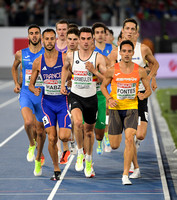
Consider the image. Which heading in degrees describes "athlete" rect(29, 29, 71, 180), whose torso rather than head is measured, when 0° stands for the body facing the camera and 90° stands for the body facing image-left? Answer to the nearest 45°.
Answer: approximately 0°

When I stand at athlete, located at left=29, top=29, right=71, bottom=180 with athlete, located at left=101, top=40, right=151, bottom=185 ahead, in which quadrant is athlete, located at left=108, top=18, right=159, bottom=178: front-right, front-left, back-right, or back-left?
front-left

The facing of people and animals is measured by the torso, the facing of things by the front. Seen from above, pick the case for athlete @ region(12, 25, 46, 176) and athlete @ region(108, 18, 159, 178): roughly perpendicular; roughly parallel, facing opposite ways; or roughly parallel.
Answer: roughly parallel

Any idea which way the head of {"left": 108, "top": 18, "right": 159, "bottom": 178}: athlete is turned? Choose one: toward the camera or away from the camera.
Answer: toward the camera

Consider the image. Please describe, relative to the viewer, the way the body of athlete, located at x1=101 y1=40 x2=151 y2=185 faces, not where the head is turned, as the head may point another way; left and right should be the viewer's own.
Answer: facing the viewer

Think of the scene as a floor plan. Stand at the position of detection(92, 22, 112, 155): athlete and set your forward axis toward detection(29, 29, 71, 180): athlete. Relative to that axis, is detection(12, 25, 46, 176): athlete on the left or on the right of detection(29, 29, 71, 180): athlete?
right

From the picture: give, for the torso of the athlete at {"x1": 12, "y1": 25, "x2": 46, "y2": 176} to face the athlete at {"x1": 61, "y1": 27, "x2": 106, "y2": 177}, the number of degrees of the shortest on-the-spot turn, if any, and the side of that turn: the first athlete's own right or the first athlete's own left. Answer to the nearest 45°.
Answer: approximately 45° to the first athlete's own left

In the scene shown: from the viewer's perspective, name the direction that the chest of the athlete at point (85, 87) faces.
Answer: toward the camera

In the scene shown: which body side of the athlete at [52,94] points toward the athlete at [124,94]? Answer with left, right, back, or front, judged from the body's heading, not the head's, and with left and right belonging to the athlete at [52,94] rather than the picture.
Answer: left

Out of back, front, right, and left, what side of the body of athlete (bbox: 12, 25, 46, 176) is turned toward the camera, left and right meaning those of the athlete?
front
